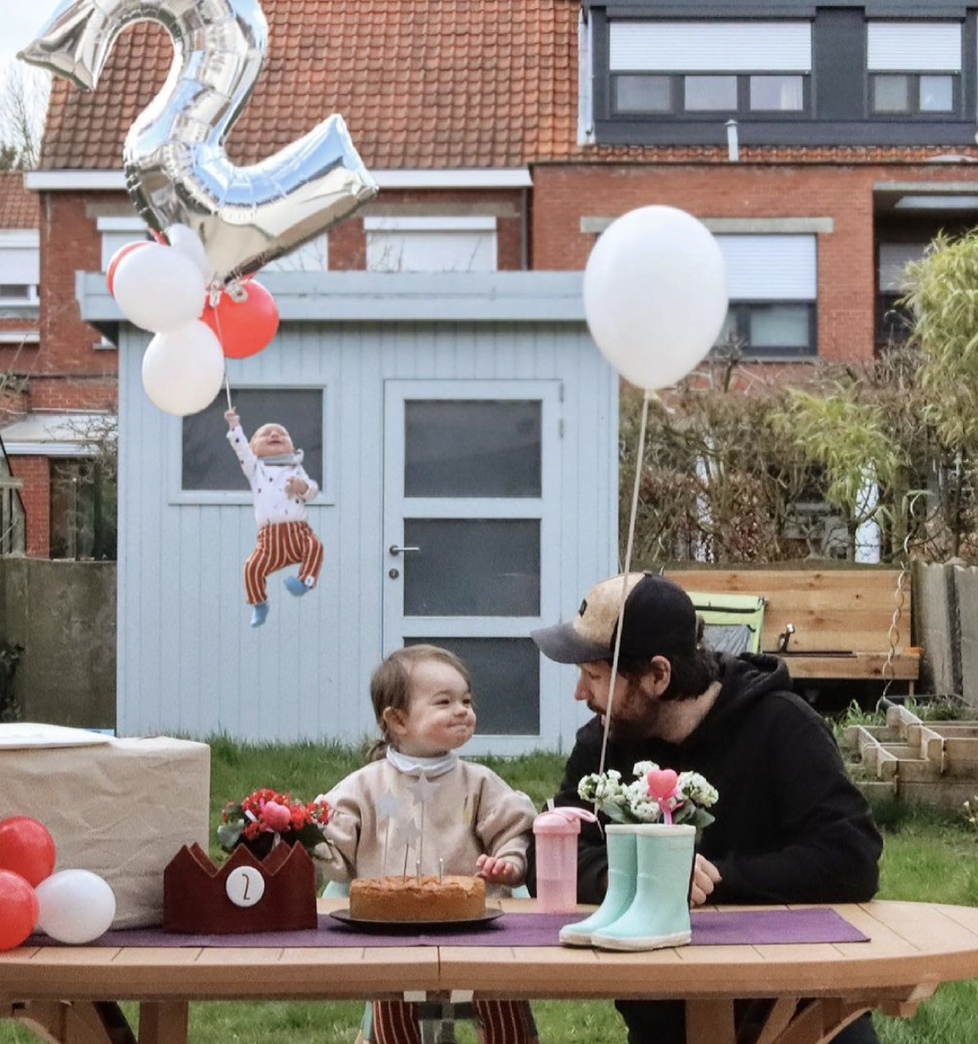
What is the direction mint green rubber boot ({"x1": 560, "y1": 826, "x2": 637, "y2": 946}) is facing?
to the viewer's left

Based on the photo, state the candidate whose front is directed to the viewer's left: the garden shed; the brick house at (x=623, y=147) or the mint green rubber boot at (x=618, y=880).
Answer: the mint green rubber boot

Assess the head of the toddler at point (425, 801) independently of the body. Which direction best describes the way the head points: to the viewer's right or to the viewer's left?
to the viewer's right

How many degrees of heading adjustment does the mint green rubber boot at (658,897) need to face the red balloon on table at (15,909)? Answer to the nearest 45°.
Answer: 0° — it already faces it

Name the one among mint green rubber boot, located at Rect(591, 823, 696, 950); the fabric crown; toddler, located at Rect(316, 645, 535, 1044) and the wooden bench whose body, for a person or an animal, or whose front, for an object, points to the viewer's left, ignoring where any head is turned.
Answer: the mint green rubber boot

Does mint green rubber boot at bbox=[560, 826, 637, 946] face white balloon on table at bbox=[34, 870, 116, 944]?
yes

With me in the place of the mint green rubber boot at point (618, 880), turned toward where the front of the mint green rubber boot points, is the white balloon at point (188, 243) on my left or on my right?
on my right

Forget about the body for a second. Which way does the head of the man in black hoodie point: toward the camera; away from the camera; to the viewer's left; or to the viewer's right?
to the viewer's left

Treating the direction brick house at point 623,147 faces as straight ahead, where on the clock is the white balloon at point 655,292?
The white balloon is roughly at 12 o'clock from the brick house.

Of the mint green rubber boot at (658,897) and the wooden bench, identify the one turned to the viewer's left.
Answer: the mint green rubber boot

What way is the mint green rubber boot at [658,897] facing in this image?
to the viewer's left
